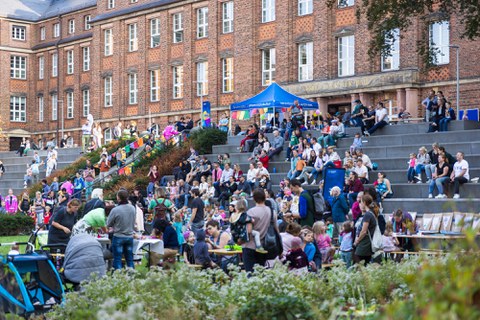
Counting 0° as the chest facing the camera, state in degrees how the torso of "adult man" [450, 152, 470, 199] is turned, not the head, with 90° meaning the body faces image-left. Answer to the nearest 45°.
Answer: approximately 45°

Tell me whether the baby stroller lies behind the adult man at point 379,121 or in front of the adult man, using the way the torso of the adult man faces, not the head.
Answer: in front

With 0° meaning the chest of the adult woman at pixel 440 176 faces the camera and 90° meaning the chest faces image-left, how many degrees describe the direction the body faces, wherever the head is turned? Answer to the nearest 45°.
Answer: approximately 45°

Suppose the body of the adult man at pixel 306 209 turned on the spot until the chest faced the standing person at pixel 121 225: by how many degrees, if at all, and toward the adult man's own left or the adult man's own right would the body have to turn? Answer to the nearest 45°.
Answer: approximately 45° to the adult man's own left

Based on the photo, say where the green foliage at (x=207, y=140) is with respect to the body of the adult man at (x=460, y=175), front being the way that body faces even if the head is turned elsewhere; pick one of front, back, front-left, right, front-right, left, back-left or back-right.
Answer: right

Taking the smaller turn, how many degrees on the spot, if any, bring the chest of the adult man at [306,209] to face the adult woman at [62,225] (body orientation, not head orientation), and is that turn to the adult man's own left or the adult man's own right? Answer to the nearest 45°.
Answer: approximately 45° to the adult man's own left

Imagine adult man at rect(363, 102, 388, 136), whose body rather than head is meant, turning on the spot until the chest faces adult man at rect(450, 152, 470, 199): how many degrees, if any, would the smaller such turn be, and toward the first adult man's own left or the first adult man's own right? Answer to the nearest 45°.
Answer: approximately 45° to the first adult man's own left

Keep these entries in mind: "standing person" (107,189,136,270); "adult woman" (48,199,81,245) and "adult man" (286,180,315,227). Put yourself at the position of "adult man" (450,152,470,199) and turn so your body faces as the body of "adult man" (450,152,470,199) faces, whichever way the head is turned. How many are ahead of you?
3
